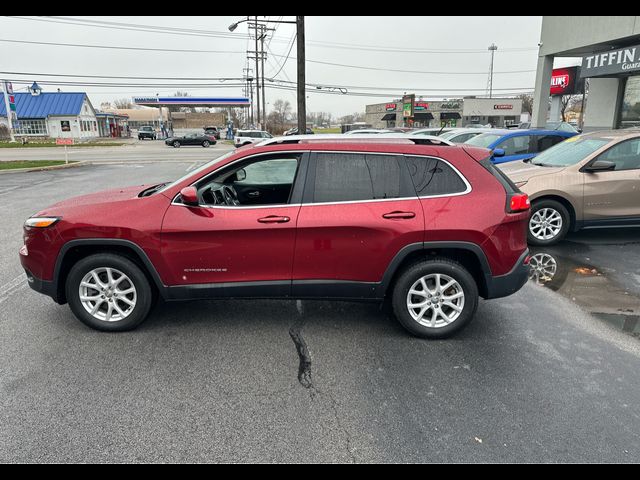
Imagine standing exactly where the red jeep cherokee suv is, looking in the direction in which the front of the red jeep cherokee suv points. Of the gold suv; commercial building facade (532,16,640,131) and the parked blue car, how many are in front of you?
0

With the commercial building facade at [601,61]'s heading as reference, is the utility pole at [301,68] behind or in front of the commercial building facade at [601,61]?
in front

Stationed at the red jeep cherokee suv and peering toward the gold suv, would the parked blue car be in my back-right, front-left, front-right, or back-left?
front-left

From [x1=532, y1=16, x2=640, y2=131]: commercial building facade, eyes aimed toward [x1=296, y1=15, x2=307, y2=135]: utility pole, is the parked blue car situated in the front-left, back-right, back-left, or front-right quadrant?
front-left

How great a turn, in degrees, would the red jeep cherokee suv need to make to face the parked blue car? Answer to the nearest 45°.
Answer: approximately 135° to its right

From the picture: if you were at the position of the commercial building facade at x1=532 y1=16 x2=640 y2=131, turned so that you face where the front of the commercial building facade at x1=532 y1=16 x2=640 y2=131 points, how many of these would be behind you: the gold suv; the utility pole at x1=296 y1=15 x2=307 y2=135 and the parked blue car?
0

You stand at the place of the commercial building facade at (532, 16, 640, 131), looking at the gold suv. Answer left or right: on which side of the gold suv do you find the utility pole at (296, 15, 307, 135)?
right

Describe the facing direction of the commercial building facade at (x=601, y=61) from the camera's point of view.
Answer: facing the viewer and to the left of the viewer

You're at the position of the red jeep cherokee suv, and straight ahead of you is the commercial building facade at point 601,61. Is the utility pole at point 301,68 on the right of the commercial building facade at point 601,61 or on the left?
left

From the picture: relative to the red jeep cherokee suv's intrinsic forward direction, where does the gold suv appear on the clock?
The gold suv is roughly at 5 o'clock from the red jeep cherokee suv.

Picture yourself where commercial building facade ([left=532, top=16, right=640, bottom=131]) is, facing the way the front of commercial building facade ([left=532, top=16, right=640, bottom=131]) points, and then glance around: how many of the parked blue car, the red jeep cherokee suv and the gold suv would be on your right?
0

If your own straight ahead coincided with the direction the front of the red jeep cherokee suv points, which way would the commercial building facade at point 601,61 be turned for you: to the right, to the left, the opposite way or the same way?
the same way

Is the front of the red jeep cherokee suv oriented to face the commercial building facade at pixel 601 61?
no

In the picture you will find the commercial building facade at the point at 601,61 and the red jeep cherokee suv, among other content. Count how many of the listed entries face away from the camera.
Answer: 0

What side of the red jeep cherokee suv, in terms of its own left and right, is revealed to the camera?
left

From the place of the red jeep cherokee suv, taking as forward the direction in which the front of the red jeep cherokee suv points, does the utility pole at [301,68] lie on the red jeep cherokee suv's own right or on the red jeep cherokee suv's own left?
on the red jeep cherokee suv's own right
